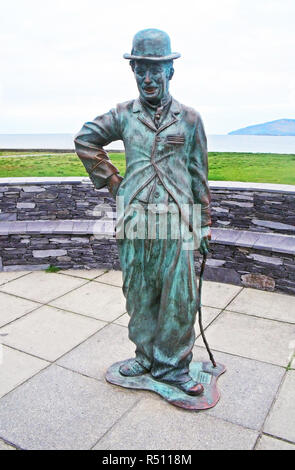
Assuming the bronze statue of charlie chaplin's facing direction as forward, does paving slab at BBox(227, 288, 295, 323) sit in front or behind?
behind

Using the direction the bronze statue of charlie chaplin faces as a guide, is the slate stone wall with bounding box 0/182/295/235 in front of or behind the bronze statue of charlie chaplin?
behind

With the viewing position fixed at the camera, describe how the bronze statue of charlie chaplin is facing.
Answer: facing the viewer

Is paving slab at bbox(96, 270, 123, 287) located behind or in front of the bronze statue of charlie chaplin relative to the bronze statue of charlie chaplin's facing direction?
behind

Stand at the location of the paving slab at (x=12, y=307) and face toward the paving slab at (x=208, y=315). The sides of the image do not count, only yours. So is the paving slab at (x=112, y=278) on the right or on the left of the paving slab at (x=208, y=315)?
left

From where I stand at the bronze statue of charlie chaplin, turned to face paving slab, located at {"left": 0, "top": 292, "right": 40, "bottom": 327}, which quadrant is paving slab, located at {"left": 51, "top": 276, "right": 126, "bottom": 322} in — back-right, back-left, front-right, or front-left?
front-right

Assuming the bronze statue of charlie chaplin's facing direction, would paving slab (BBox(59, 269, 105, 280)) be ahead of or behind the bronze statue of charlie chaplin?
behind

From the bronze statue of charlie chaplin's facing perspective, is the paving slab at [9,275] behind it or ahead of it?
behind

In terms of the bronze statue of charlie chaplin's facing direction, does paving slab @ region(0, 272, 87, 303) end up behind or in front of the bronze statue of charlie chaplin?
behind

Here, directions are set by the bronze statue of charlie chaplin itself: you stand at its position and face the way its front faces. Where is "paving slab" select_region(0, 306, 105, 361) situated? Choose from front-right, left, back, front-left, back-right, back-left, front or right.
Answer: back-right

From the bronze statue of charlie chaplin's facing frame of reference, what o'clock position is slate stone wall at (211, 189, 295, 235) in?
The slate stone wall is roughly at 7 o'clock from the bronze statue of charlie chaplin.
